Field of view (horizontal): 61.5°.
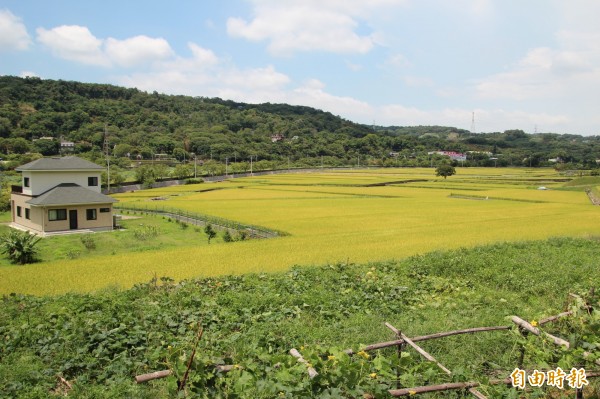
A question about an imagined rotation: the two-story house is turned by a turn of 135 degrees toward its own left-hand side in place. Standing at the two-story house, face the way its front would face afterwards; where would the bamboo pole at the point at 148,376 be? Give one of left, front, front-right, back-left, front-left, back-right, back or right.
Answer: back

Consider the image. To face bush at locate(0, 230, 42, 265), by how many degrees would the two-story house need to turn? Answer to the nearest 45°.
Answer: approximately 45° to its right

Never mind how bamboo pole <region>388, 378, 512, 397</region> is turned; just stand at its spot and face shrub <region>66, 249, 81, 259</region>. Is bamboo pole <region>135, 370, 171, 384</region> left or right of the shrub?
left

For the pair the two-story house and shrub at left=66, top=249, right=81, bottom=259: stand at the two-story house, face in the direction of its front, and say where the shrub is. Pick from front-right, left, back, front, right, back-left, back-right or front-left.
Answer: front-right

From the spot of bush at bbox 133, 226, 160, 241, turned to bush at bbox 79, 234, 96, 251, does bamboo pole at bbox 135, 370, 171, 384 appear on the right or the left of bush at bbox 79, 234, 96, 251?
left

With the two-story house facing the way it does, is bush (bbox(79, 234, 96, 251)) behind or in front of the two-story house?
in front

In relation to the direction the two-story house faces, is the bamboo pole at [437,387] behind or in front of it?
in front

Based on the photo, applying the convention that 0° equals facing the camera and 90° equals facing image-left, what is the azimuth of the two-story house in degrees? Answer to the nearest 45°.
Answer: approximately 315°

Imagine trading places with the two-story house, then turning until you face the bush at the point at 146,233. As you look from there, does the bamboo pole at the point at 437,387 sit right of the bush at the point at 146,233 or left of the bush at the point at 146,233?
right
